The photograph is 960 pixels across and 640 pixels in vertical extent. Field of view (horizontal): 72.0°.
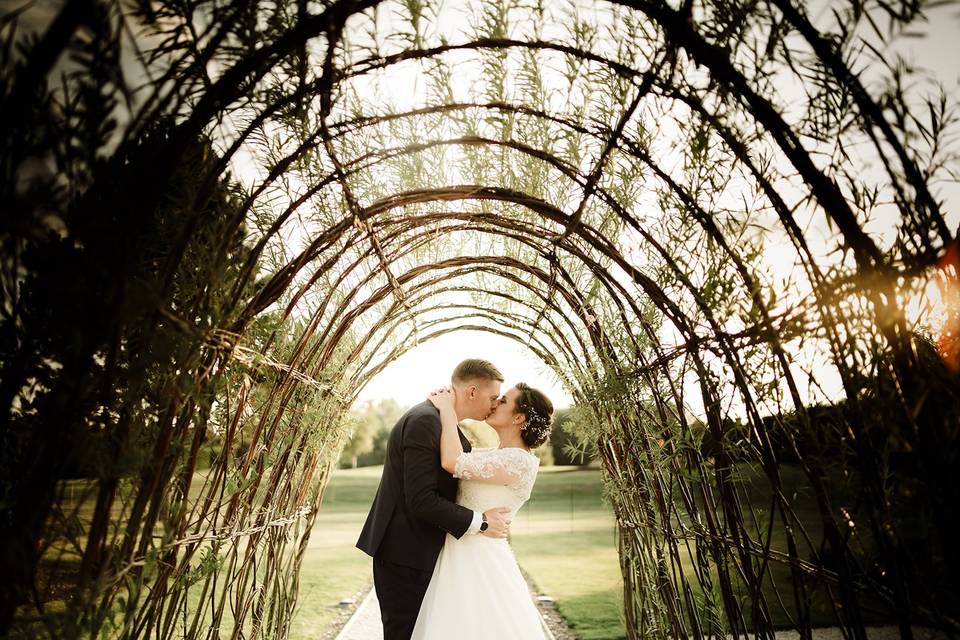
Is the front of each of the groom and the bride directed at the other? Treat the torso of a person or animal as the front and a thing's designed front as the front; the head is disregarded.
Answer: yes

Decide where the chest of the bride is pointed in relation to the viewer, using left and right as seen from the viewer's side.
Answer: facing to the left of the viewer

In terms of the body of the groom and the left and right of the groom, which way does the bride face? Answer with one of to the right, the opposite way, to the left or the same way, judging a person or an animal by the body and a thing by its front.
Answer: the opposite way

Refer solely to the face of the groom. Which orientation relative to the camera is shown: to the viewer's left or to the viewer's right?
to the viewer's right

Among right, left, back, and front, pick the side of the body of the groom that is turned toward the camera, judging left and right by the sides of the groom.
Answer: right
